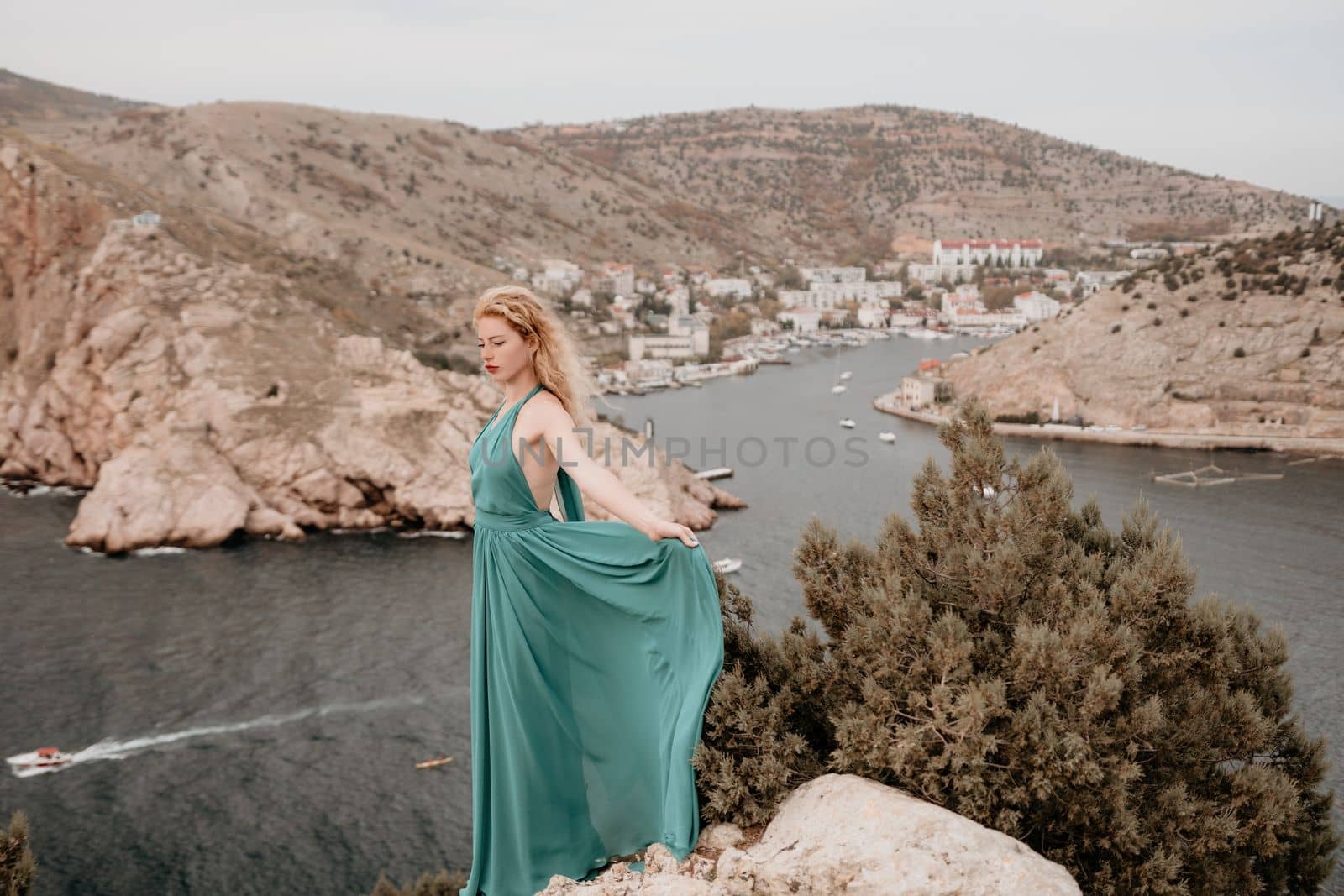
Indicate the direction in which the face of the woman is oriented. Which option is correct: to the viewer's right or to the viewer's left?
to the viewer's left

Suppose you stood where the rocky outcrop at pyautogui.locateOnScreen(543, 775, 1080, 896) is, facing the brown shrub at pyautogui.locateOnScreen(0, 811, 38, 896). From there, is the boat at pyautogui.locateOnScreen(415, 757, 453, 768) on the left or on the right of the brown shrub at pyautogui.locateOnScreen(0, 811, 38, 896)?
right

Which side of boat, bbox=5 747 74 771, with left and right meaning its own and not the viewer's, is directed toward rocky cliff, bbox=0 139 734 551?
right

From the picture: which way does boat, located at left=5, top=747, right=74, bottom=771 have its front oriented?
to the viewer's left
